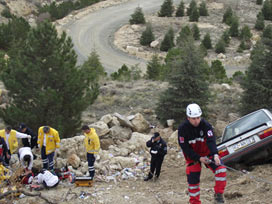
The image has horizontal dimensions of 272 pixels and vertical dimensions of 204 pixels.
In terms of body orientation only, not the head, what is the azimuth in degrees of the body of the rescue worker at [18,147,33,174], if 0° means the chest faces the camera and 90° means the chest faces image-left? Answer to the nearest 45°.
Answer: approximately 0°

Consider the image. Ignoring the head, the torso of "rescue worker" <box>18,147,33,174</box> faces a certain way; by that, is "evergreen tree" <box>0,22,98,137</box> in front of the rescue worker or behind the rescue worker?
behind

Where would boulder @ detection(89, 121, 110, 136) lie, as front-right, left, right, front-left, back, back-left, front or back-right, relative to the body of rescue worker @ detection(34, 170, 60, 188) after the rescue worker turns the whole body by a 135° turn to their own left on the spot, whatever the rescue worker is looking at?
left

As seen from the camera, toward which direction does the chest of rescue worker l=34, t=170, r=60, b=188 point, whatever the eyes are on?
to the viewer's left

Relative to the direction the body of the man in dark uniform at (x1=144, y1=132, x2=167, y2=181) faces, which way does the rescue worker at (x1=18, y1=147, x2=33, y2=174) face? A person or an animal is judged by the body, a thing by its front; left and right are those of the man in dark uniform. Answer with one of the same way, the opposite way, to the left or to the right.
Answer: to the left

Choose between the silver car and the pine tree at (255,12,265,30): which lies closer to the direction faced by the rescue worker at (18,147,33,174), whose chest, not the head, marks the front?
the silver car

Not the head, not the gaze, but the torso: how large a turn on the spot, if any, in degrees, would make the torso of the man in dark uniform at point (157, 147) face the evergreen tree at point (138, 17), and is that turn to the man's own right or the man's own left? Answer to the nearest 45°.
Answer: approximately 135° to the man's own right

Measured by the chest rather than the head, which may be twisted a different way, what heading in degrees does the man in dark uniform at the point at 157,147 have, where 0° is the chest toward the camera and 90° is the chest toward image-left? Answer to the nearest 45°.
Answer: approximately 45°

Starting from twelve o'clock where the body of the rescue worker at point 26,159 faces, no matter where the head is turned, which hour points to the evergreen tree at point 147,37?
The evergreen tree is roughly at 7 o'clock from the rescue worker.

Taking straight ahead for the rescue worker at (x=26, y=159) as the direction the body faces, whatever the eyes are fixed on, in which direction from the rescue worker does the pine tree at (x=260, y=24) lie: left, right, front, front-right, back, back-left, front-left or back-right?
back-left

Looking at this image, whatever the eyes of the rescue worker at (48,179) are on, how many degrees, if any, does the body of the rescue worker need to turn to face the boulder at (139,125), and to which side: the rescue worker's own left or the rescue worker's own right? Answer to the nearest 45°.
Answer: approximately 135° to the rescue worker's own right

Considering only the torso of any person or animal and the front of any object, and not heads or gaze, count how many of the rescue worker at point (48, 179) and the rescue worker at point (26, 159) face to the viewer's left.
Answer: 1

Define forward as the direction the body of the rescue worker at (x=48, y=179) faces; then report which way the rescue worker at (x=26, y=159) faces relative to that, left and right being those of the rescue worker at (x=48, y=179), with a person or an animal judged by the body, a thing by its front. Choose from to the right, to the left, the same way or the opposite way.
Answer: to the left

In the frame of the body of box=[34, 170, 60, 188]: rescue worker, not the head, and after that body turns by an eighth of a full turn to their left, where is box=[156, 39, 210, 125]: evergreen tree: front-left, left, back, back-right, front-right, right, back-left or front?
back

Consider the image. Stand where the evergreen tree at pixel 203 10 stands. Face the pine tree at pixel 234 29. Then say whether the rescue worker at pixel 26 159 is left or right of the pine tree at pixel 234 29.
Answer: right
